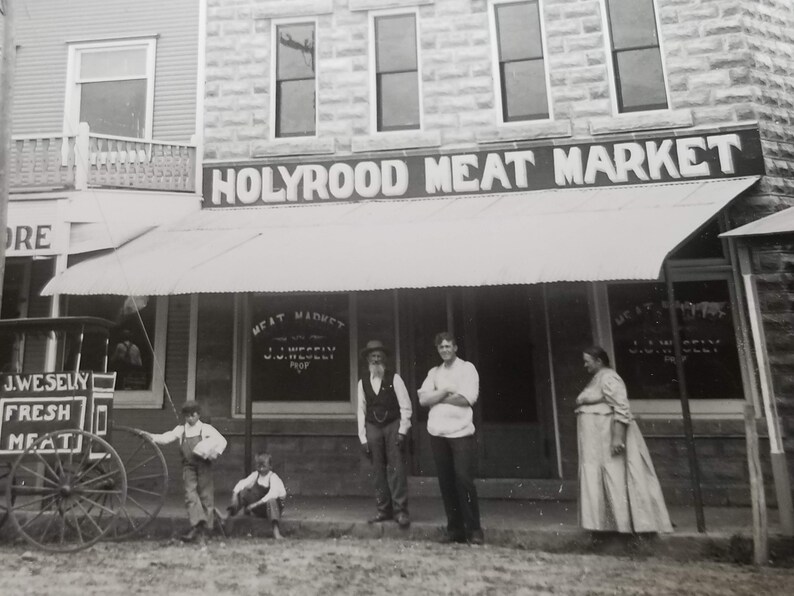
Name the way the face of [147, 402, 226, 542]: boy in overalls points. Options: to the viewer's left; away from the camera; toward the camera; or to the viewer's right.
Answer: toward the camera

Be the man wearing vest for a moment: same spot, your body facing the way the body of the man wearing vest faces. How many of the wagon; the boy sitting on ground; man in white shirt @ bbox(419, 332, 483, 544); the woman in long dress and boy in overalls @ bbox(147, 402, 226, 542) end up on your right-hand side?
3

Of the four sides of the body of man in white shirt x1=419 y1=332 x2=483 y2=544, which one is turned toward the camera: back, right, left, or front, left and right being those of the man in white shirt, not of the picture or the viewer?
front

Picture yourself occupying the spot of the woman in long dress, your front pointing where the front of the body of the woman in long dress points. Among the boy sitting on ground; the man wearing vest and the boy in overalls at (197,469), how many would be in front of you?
3

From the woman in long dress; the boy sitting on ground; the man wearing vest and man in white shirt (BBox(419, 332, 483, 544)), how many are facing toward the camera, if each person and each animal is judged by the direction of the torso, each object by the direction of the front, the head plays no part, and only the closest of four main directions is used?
3

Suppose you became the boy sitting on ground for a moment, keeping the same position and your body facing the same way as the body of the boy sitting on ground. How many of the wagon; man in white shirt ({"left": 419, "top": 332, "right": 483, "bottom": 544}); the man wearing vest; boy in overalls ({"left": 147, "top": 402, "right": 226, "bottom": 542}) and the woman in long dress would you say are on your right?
2

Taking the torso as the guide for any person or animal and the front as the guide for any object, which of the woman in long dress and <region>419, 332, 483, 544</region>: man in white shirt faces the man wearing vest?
the woman in long dress

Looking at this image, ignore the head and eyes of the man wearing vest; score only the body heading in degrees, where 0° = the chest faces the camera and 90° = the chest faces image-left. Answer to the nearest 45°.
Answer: approximately 0°

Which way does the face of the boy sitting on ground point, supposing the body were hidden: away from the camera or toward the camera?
toward the camera

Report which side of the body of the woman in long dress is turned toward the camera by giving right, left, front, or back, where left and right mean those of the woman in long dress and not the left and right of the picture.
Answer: left

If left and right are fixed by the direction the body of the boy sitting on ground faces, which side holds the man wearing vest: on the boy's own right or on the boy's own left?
on the boy's own left

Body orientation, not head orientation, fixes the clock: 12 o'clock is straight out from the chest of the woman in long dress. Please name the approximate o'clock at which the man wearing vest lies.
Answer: The man wearing vest is roughly at 12 o'clock from the woman in long dress.

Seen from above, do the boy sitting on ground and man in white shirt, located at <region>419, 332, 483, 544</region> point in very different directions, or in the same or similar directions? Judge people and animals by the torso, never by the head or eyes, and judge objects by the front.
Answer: same or similar directions

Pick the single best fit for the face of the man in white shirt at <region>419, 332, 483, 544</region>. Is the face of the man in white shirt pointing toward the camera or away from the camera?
toward the camera

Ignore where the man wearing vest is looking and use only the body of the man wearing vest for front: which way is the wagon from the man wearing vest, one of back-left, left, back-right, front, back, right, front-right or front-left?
right

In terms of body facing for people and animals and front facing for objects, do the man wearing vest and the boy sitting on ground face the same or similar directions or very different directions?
same or similar directions

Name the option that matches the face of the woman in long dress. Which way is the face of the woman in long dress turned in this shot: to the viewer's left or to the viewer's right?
to the viewer's left

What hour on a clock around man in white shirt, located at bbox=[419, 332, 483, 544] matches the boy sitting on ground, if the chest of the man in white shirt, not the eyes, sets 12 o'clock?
The boy sitting on ground is roughly at 3 o'clock from the man in white shirt.
